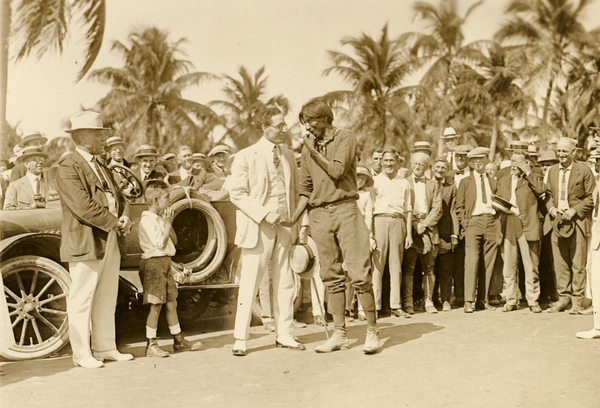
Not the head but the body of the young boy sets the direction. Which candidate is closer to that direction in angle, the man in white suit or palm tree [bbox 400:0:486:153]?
the man in white suit

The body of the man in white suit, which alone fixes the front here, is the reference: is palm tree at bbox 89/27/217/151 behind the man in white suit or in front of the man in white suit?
behind

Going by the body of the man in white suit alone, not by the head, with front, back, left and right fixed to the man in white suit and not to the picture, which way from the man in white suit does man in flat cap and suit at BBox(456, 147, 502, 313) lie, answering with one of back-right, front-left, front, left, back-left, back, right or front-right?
left

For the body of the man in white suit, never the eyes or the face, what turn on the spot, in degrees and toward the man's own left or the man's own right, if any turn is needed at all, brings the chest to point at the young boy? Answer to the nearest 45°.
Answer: approximately 135° to the man's own right

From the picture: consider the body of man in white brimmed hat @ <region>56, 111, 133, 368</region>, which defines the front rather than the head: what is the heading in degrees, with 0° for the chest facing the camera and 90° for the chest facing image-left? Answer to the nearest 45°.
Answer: approximately 315°

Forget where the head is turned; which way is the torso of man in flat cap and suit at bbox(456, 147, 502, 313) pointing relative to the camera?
toward the camera

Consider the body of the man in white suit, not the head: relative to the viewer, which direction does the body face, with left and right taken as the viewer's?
facing the viewer and to the right of the viewer

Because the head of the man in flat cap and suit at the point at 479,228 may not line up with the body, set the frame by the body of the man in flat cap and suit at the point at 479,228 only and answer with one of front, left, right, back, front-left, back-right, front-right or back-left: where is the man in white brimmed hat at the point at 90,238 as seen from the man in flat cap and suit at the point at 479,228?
front-right

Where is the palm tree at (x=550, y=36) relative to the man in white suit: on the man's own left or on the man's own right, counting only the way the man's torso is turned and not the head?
on the man's own left

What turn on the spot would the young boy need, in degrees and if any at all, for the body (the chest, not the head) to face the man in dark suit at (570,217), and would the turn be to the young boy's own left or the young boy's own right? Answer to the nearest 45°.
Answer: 0° — they already face them

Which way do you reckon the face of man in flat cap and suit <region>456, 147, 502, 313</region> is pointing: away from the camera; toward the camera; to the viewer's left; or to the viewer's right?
toward the camera

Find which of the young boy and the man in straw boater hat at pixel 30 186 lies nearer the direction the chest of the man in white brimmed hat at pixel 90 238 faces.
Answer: the young boy

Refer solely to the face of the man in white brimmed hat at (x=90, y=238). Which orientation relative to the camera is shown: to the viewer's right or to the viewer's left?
to the viewer's right

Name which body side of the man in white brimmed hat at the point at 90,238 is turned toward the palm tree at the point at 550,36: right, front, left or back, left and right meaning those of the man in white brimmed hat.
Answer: left
